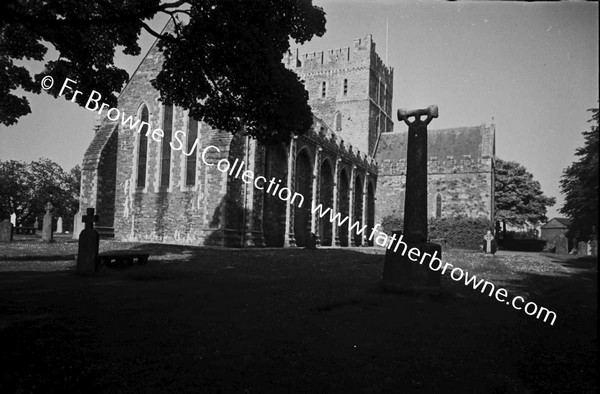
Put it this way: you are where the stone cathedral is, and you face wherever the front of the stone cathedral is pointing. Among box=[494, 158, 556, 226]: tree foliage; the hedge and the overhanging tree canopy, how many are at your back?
2

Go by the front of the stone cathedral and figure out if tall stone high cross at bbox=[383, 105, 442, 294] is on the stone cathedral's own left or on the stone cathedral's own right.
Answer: on the stone cathedral's own left

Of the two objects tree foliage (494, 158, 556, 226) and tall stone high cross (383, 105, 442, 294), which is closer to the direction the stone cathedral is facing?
the tall stone high cross

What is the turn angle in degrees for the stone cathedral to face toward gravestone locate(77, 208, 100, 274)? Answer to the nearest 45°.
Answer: approximately 45° to its left

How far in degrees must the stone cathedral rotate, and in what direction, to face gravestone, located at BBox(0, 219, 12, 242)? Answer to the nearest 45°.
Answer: approximately 45° to its right

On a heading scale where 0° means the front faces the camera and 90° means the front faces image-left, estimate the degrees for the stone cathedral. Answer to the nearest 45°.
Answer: approximately 45°

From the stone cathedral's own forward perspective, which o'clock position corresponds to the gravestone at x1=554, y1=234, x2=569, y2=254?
The gravestone is roughly at 7 o'clock from the stone cathedral.

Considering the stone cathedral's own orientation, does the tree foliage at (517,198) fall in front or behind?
behind
